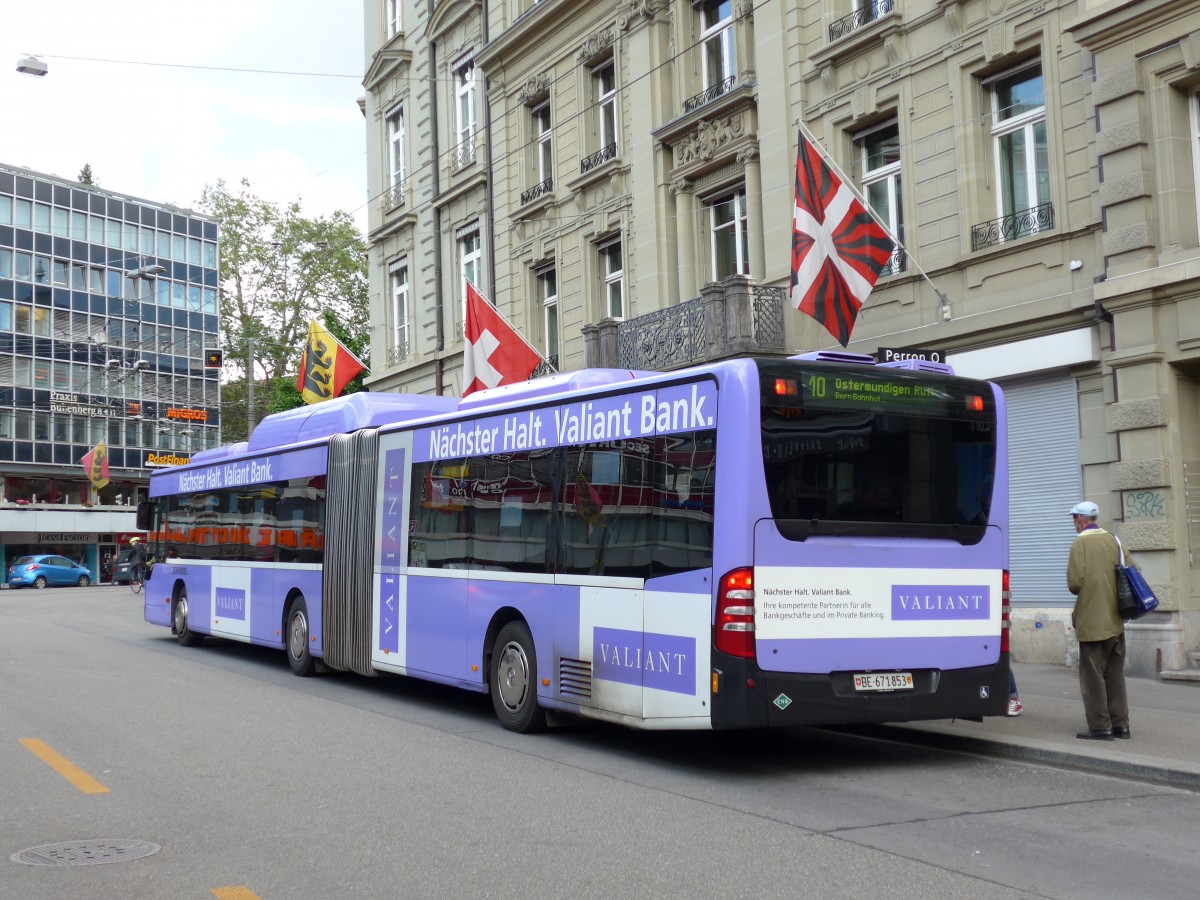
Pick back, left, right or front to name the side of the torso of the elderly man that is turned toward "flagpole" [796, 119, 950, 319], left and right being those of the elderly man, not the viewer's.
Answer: front

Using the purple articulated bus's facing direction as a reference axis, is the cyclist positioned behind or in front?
in front

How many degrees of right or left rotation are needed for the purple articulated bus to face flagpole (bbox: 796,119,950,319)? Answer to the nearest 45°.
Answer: approximately 90° to its right

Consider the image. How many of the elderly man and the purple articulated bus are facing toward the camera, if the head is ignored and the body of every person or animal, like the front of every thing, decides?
0

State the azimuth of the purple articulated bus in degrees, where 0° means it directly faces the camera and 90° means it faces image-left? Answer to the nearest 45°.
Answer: approximately 135°

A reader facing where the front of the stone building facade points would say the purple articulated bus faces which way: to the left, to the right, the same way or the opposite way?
to the right

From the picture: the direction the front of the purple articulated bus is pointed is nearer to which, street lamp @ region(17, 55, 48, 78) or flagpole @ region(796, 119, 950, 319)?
the street lamp

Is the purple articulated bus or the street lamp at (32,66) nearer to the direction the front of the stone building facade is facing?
the purple articulated bus

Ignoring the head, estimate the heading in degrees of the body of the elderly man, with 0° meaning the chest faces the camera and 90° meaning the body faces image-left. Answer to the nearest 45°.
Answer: approximately 135°

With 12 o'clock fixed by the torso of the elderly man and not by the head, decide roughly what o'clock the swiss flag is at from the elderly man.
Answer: The swiss flag is roughly at 12 o'clock from the elderly man.

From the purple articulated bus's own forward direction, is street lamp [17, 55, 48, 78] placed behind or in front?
in front

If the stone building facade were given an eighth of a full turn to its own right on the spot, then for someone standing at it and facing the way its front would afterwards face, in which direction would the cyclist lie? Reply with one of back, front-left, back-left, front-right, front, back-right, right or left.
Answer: front-right

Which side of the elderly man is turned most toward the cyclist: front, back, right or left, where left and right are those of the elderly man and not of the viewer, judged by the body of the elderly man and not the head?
front

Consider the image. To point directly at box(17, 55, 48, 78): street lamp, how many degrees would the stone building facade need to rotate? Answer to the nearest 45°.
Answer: approximately 45° to its right
